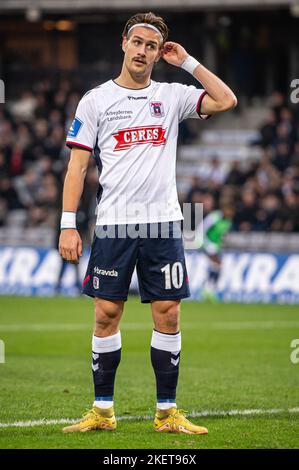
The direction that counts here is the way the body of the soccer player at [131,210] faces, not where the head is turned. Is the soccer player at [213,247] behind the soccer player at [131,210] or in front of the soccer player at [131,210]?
behind

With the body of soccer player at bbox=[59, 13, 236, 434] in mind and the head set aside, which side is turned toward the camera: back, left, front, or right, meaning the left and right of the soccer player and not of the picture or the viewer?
front
